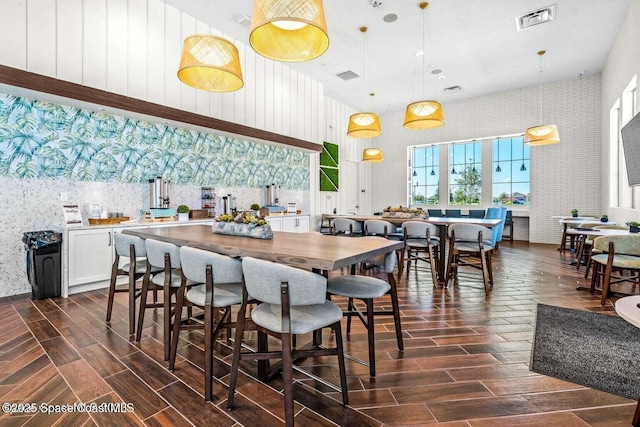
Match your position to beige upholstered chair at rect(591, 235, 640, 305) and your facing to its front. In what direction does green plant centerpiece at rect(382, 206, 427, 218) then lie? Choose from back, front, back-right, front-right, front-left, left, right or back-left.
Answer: front-left

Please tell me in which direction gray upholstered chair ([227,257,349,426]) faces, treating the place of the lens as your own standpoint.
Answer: facing away from the viewer and to the right of the viewer

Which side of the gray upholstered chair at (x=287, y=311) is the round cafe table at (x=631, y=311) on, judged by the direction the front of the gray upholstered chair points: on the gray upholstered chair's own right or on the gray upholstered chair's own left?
on the gray upholstered chair's own right

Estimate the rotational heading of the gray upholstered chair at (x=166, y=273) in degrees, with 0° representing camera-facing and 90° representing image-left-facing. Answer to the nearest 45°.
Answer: approximately 225°

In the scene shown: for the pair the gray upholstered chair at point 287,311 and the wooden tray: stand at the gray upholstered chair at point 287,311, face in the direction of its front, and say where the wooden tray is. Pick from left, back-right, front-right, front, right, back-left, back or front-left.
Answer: left
